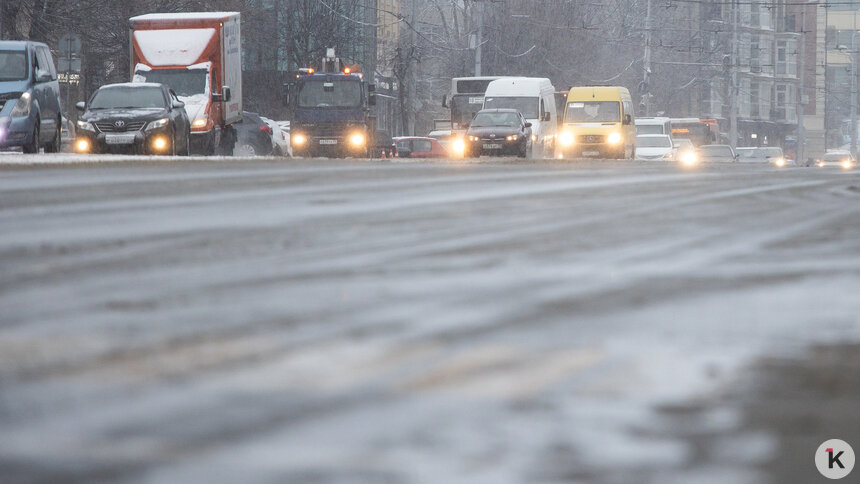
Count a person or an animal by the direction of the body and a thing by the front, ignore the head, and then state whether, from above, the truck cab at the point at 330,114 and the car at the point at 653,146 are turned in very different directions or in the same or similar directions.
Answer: same or similar directions

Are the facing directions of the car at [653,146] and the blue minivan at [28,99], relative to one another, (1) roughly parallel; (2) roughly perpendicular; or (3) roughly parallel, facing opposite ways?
roughly parallel

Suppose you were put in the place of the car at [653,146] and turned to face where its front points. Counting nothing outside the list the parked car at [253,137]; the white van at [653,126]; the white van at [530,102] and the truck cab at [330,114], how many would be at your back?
1

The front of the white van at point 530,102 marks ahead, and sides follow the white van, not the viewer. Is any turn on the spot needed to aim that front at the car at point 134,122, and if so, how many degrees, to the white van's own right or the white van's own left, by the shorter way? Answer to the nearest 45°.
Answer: approximately 45° to the white van's own right

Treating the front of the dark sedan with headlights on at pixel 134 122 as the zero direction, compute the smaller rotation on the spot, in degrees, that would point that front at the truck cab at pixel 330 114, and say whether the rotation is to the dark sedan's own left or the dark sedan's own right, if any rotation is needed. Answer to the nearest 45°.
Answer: approximately 135° to the dark sedan's own left

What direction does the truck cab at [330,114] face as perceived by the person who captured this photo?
facing the viewer

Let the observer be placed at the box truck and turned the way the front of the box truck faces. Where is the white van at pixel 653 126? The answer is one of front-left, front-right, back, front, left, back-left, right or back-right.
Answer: back-left

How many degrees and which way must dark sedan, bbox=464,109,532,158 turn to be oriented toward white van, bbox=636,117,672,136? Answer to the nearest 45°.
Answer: approximately 180°

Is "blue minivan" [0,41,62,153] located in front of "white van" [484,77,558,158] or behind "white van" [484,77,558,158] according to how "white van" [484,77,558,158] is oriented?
in front

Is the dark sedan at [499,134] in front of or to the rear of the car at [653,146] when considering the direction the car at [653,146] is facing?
in front

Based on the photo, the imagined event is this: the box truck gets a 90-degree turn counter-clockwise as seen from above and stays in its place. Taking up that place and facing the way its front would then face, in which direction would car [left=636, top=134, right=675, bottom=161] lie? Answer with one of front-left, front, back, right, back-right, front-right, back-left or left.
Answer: front-left

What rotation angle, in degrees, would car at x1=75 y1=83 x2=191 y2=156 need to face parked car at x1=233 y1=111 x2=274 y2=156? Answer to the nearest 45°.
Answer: approximately 180°

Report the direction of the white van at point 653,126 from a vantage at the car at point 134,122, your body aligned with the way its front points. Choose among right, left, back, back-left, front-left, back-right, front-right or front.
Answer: back-left

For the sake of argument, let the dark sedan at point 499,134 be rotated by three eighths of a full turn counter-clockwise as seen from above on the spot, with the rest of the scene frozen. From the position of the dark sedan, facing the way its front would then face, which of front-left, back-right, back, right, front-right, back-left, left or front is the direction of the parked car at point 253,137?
back-left

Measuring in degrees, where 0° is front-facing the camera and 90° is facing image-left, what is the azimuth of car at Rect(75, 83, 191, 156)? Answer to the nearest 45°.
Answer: approximately 0°

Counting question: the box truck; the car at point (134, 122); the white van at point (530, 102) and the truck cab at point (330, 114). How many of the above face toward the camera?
4

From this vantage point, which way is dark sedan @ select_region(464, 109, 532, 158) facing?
toward the camera
